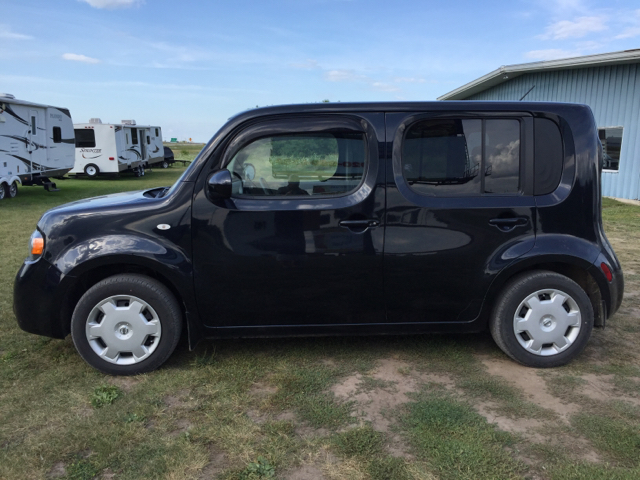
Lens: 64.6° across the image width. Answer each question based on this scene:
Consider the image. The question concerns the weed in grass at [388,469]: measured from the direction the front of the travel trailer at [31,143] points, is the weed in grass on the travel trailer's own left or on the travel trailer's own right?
on the travel trailer's own right

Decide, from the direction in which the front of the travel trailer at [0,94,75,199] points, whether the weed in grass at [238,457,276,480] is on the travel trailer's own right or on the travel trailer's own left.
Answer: on the travel trailer's own right

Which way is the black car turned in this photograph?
to the viewer's left

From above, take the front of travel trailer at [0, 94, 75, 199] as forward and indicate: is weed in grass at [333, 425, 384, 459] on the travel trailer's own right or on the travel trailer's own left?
on the travel trailer's own right

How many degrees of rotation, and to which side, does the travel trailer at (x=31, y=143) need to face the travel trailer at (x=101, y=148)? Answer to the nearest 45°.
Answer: approximately 45° to its left

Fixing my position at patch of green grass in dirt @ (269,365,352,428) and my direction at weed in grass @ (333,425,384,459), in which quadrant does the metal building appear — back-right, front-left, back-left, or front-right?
back-left

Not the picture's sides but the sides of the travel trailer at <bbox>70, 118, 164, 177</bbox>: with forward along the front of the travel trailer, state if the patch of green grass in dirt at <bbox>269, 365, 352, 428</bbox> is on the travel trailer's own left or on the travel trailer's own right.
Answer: on the travel trailer's own right

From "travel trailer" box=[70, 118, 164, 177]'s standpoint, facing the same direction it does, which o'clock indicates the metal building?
The metal building is roughly at 3 o'clock from the travel trailer.

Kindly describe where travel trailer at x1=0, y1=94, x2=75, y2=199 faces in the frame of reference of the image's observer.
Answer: facing away from the viewer and to the right of the viewer
